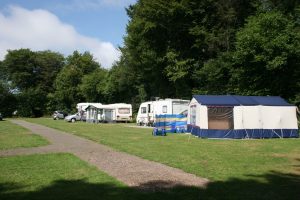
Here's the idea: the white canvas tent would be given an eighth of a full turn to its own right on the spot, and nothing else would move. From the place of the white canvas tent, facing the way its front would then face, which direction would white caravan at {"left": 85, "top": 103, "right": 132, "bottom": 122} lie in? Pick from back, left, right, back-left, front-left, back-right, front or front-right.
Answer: right

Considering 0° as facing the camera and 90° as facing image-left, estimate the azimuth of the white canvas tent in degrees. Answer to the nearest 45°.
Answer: approximately 0°

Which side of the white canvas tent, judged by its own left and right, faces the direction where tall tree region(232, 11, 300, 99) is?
back

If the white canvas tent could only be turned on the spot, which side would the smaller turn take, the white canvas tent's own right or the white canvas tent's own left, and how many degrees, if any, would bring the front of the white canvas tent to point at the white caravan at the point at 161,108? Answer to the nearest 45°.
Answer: approximately 135° to the white canvas tent's own right

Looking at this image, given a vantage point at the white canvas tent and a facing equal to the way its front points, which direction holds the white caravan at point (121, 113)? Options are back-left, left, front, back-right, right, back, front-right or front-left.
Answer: back-right
